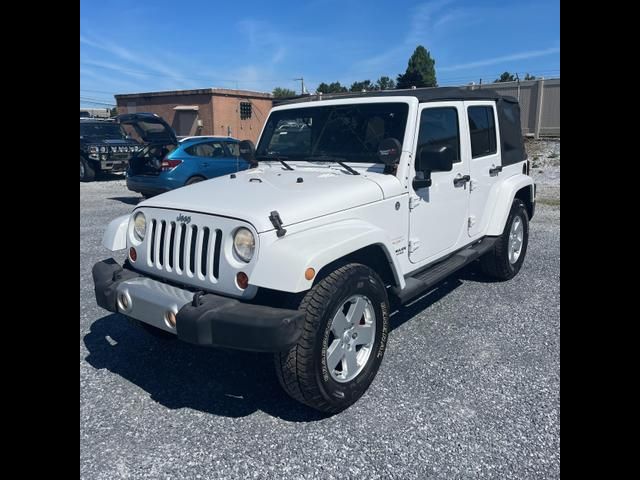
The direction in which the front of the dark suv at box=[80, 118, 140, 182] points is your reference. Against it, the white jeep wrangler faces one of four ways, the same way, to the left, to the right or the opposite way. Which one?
to the right

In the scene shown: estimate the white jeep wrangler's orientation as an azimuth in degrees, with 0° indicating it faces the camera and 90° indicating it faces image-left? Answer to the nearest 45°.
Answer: approximately 45°

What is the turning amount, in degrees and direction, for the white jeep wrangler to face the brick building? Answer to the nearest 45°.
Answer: approximately 135° to its right

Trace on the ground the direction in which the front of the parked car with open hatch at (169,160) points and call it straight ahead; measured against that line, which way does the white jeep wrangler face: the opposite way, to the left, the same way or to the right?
the opposite way

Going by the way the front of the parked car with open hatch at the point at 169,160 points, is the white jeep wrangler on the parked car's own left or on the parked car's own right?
on the parked car's own right

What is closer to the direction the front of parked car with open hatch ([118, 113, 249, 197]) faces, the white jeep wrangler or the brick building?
the brick building

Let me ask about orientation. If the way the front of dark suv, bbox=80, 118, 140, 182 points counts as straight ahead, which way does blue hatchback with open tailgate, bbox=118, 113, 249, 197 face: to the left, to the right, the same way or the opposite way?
to the left

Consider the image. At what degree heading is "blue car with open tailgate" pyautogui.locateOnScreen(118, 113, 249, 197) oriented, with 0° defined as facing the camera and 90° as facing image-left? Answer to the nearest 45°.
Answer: approximately 225°

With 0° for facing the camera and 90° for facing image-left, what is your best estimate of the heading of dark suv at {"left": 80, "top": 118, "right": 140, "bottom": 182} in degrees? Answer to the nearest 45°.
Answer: approximately 315°
